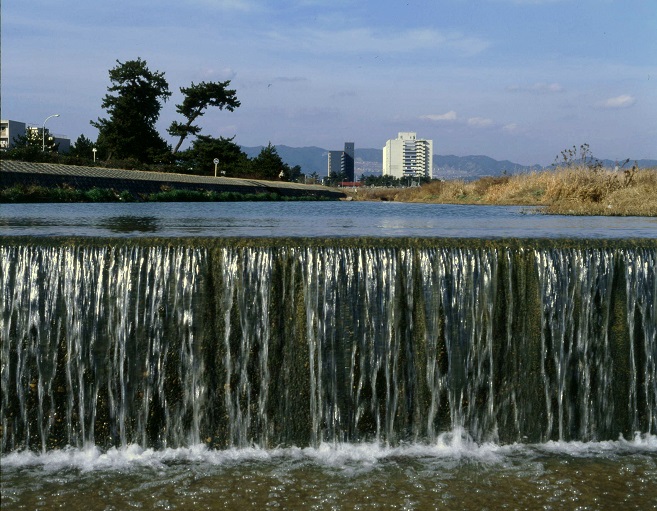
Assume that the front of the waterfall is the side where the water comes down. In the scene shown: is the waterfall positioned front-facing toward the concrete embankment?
no

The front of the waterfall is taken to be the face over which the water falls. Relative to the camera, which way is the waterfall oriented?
toward the camera
